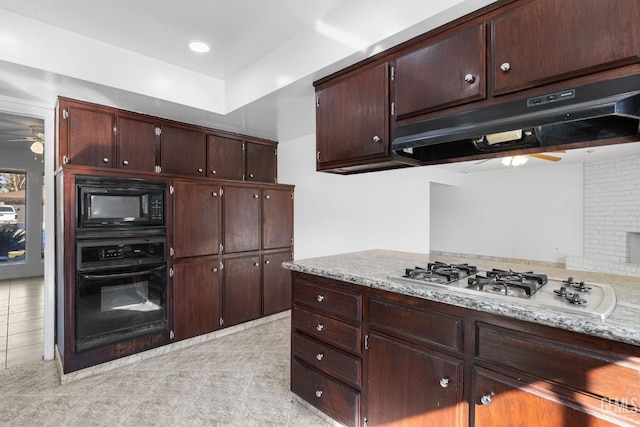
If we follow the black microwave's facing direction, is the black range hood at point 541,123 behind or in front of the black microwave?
in front

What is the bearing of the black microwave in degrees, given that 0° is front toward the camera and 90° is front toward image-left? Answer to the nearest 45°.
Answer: approximately 0°

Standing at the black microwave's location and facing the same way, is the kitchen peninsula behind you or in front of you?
in front
